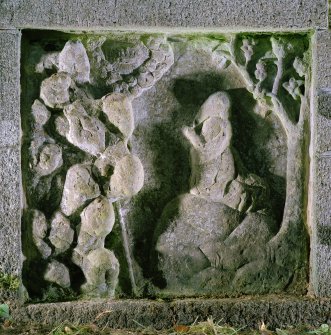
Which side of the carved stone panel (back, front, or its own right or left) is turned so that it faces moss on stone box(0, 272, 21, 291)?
right

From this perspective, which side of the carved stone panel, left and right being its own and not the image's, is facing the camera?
front
